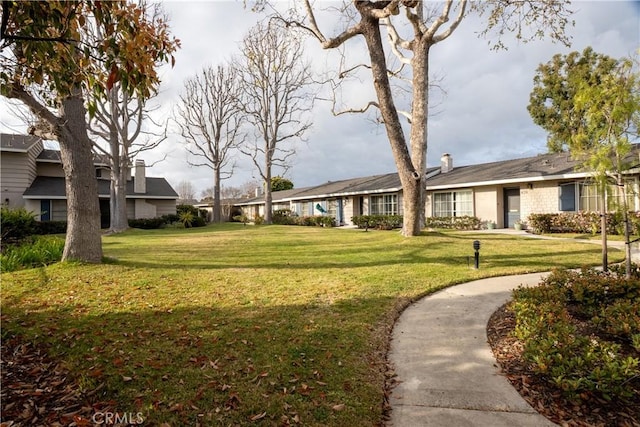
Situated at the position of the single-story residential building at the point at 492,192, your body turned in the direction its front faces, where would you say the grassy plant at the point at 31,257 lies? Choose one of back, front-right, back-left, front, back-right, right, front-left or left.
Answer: front

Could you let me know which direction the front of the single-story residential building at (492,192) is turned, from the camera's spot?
facing the viewer and to the left of the viewer

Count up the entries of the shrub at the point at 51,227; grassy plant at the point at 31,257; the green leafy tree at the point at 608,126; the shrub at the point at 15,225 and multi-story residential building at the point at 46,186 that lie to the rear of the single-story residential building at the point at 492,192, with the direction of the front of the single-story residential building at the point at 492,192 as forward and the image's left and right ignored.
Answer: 0

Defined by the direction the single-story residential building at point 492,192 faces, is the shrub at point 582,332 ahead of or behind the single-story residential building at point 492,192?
ahead

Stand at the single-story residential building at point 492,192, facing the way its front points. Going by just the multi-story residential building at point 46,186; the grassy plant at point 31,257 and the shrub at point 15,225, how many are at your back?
0

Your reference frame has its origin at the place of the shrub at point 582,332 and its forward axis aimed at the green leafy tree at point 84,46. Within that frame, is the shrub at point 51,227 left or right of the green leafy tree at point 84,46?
right

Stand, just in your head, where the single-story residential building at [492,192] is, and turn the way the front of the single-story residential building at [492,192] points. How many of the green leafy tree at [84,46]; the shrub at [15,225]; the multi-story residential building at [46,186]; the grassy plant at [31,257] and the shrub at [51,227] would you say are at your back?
0

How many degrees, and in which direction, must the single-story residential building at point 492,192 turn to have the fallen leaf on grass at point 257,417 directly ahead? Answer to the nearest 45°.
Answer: approximately 45° to its left

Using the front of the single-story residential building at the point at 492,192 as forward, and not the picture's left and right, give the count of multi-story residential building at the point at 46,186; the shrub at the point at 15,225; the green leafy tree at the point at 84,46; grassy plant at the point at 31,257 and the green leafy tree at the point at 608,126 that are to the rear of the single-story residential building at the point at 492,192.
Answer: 0

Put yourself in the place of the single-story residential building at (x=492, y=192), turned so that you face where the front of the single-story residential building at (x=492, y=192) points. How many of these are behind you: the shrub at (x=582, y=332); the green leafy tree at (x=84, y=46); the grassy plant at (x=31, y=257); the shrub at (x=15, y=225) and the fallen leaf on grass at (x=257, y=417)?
0

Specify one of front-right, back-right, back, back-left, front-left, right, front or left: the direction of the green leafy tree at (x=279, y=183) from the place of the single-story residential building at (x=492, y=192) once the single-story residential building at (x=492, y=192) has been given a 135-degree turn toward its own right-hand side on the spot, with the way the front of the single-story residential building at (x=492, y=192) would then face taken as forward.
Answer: front-left

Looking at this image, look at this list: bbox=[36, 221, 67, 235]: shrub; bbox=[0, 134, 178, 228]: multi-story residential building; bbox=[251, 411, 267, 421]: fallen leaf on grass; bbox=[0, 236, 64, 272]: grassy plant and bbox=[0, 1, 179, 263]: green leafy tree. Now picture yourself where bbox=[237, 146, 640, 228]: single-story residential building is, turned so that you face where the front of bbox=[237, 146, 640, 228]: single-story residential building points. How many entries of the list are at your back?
0

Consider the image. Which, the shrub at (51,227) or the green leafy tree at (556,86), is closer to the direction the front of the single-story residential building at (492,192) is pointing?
the shrub

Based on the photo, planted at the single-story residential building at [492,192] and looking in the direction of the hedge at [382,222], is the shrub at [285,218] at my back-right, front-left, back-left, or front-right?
front-right

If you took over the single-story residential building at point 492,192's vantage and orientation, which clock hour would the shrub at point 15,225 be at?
The shrub is roughly at 12 o'clock from the single-story residential building.
